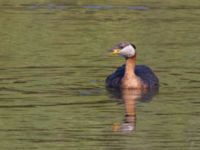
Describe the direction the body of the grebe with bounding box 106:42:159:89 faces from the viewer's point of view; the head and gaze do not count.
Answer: toward the camera
